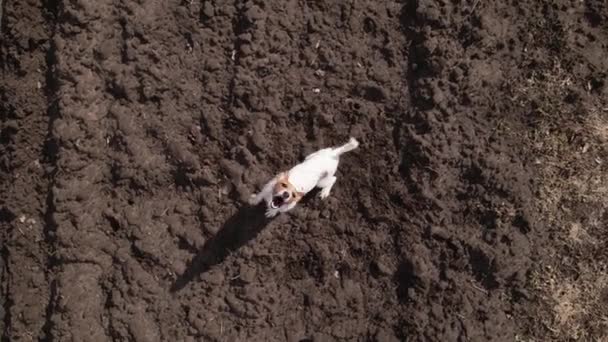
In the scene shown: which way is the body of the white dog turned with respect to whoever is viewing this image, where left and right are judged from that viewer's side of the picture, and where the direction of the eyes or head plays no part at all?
facing the viewer and to the left of the viewer
